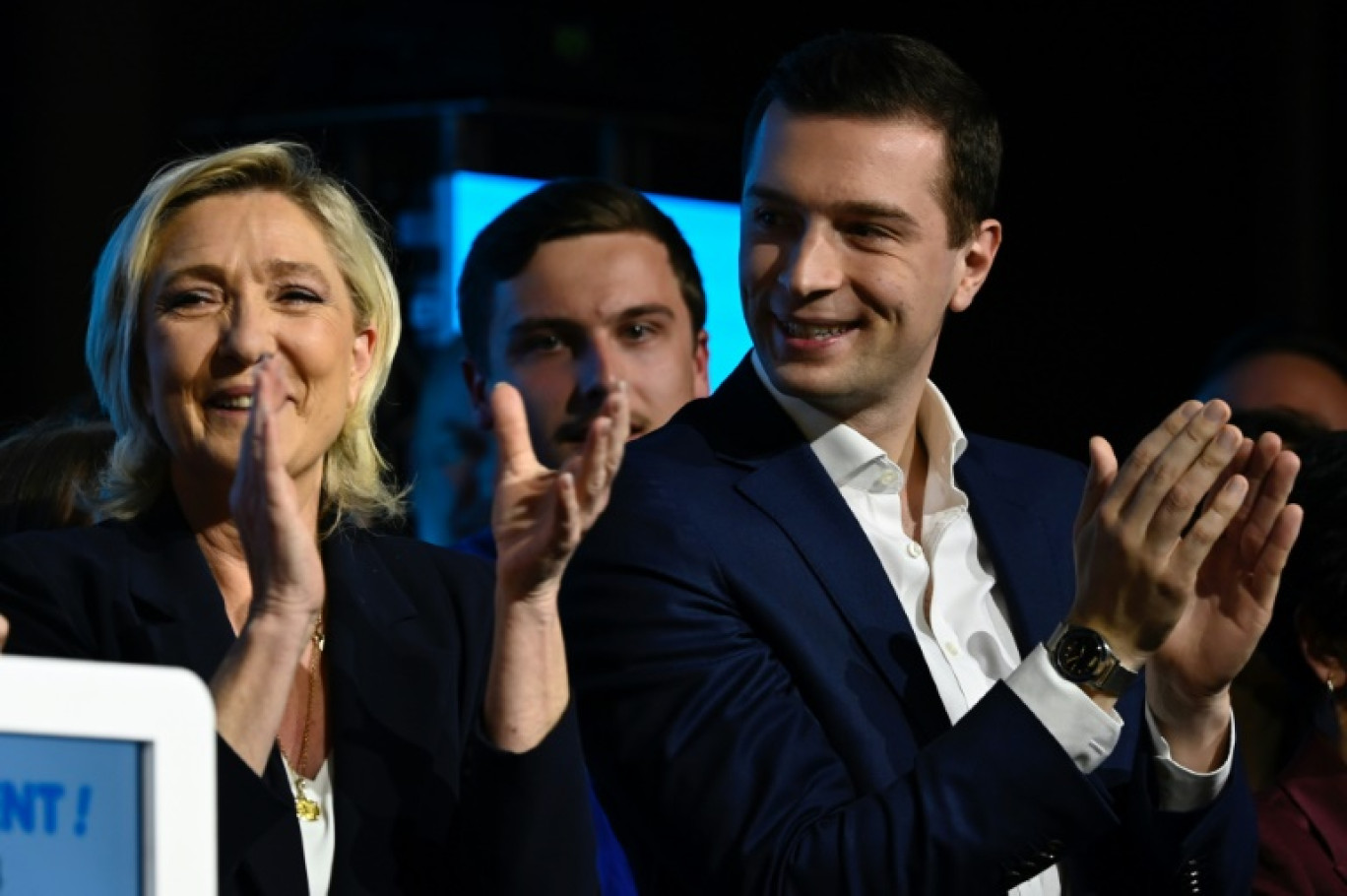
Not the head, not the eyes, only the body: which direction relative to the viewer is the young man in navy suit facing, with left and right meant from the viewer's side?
facing the viewer and to the right of the viewer
